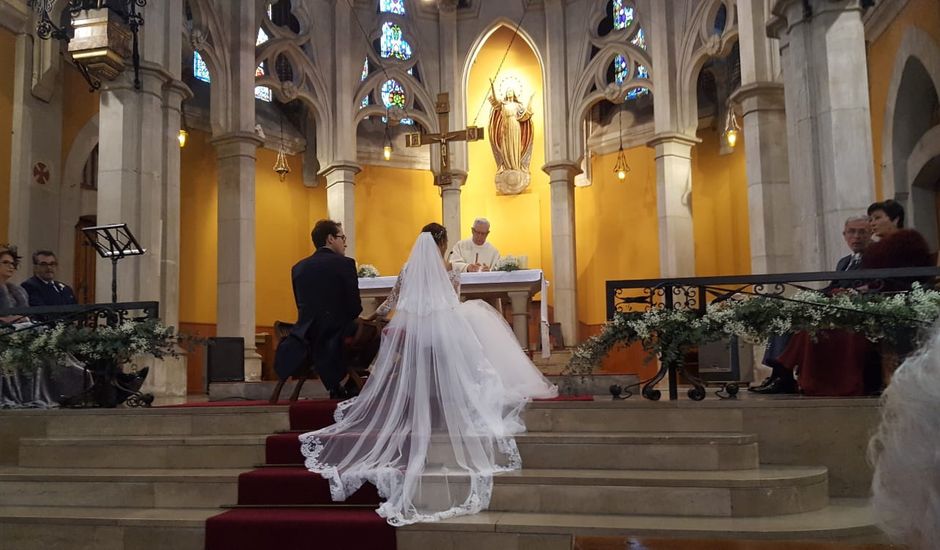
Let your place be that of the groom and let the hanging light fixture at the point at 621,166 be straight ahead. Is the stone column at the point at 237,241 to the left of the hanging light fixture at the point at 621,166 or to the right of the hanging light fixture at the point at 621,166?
left

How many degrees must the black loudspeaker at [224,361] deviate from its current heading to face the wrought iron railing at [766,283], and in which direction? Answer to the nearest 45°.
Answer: approximately 45° to its left

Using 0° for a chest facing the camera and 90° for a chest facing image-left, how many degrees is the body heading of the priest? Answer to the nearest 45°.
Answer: approximately 0°

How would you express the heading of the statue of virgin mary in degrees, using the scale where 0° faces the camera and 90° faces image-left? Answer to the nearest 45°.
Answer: approximately 0°

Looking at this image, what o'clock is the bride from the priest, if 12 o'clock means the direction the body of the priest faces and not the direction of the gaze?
The bride is roughly at 12 o'clock from the priest.

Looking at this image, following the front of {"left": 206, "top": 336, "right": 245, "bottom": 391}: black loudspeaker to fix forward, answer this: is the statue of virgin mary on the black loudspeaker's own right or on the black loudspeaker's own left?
on the black loudspeaker's own left

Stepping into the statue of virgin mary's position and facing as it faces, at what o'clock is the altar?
The altar is roughly at 12 o'clock from the statue of virgin mary.

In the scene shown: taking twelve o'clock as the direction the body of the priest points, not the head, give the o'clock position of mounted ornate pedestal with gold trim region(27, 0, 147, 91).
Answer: The mounted ornate pedestal with gold trim is roughly at 2 o'clock from the priest.

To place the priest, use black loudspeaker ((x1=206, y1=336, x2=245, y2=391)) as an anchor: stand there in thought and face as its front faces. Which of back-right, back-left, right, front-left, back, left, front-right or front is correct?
left
